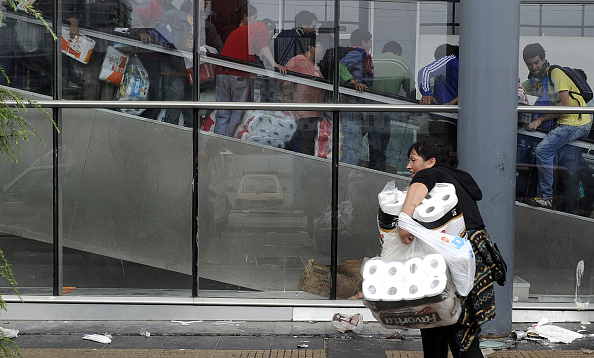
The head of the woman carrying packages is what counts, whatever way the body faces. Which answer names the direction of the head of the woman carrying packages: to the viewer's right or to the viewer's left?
to the viewer's left

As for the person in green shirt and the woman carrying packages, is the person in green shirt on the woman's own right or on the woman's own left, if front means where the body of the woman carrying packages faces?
on the woman's own right

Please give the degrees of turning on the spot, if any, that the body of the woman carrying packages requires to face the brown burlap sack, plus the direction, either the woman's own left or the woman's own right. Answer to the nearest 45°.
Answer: approximately 45° to the woman's own right

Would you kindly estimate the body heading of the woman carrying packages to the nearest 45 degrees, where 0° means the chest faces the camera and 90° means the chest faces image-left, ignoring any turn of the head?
approximately 90°

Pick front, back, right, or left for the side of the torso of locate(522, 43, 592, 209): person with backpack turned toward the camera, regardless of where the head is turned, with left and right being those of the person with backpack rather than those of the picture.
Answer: left

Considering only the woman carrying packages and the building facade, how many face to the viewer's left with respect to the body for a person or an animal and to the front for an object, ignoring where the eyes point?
1

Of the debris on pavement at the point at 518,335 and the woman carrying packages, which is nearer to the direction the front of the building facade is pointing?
the woman carrying packages

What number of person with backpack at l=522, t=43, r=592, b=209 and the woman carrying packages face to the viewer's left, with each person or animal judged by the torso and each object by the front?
2

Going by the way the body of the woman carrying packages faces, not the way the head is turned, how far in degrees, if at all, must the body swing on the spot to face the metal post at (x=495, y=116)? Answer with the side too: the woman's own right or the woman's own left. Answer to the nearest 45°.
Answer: approximately 90° to the woman's own right

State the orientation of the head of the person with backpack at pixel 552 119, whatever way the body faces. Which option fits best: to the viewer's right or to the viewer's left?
to the viewer's left
